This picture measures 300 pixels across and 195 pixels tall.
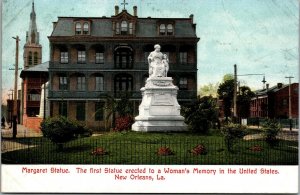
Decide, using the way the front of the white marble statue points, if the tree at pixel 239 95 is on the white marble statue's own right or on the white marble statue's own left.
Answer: on the white marble statue's own left

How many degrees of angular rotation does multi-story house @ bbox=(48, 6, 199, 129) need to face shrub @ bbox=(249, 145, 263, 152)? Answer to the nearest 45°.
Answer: approximately 45° to its left

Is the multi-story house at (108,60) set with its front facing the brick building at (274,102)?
no

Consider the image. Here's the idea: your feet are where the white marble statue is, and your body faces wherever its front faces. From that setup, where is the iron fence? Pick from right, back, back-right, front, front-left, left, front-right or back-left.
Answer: front

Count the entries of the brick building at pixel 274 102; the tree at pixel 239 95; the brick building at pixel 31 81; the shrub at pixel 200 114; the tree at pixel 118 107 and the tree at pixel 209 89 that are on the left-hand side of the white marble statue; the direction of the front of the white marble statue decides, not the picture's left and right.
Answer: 4

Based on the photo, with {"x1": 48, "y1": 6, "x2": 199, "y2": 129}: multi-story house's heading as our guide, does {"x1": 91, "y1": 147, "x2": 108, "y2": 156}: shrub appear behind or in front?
in front

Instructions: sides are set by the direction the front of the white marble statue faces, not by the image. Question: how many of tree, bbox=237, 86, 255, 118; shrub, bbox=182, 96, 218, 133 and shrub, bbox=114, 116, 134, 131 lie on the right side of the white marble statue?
1

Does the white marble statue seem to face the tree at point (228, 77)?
no

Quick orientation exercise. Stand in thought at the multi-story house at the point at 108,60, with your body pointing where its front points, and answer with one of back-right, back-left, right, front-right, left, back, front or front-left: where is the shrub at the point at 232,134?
front-left

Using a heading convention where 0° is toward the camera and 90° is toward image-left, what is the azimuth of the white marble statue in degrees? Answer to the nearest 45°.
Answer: approximately 0°

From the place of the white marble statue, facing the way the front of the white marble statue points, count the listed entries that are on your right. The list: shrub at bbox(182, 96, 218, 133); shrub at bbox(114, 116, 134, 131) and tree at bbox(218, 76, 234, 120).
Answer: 1

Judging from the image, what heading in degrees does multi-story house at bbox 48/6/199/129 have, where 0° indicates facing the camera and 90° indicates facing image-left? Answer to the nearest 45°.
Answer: approximately 0°

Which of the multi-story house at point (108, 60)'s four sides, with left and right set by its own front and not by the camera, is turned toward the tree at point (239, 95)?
left

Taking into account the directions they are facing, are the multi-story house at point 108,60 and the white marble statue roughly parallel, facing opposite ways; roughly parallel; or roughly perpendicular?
roughly parallel
